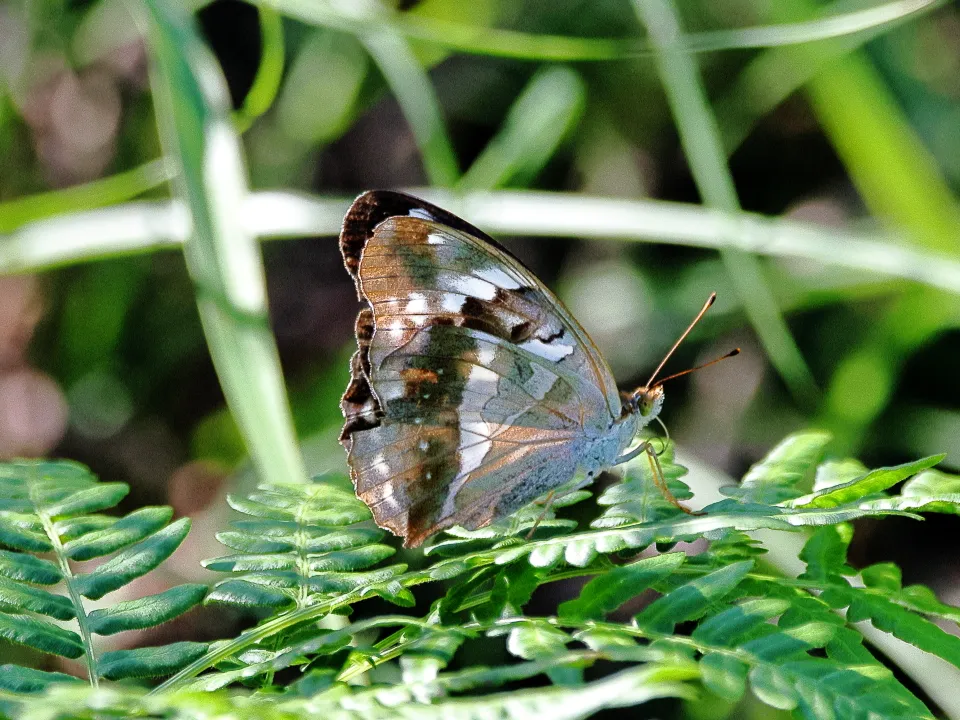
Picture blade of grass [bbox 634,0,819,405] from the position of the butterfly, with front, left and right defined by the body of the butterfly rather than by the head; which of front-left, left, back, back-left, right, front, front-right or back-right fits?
front-left

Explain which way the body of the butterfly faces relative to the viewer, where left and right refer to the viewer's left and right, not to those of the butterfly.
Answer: facing to the right of the viewer

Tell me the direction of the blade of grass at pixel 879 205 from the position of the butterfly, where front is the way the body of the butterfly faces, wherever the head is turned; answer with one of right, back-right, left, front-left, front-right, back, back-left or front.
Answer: front-left
